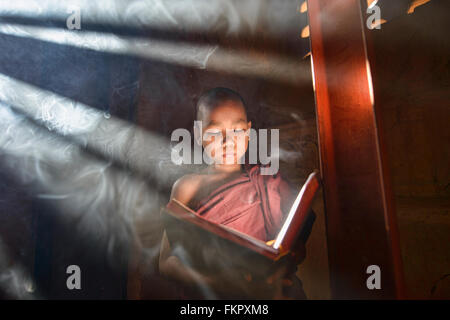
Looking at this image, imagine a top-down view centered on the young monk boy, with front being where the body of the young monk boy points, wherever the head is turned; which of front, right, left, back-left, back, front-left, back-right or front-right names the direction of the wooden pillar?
front-left

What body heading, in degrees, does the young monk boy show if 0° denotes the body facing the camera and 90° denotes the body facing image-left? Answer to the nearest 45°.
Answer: approximately 0°
